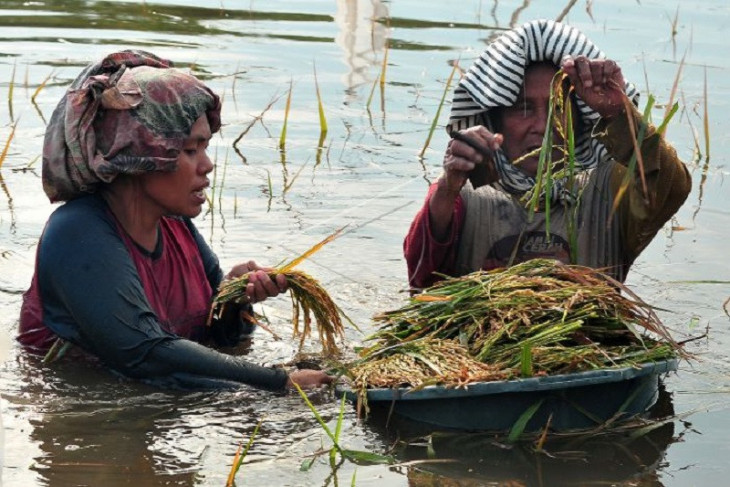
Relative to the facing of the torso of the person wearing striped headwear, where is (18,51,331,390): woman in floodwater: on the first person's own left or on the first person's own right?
on the first person's own right

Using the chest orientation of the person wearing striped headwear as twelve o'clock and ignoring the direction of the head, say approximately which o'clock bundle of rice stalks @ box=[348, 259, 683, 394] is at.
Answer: The bundle of rice stalks is roughly at 12 o'clock from the person wearing striped headwear.

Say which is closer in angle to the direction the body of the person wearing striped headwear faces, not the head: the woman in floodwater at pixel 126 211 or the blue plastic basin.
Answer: the blue plastic basin

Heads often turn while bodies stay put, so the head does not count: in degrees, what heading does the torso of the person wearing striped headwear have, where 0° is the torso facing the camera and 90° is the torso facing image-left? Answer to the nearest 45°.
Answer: approximately 0°

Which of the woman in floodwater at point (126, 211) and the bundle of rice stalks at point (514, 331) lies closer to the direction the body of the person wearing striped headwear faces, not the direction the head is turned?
the bundle of rice stalks

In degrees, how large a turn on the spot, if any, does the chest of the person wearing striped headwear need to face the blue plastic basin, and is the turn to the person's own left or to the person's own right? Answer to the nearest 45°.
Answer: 0° — they already face it
